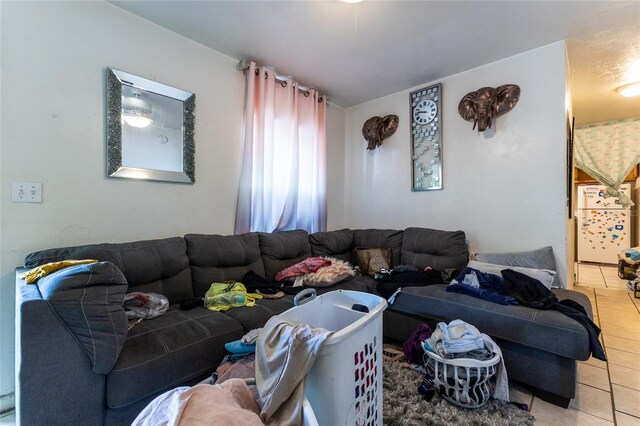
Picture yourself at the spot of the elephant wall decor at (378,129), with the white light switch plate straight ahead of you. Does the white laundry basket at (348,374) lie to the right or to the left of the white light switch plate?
left

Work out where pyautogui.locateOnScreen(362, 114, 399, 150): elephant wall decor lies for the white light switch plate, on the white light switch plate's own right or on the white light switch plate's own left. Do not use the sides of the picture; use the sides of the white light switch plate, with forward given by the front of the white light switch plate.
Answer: on the white light switch plate's own left

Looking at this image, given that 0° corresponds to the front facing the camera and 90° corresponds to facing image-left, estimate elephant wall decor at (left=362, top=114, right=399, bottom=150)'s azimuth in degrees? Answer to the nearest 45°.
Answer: approximately 45°

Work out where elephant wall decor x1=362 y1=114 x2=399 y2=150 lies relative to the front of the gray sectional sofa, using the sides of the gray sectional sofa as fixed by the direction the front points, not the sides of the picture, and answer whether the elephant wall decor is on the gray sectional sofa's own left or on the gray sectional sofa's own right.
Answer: on the gray sectional sofa's own left

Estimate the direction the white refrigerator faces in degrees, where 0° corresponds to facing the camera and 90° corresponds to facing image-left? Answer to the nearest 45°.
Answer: approximately 0°

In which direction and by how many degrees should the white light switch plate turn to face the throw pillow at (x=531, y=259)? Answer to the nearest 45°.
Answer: approximately 45° to its left

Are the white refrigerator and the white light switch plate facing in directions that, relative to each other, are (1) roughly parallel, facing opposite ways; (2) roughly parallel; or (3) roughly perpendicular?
roughly perpendicular

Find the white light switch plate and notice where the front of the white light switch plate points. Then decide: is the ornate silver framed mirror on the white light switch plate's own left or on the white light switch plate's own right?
on the white light switch plate's own left
